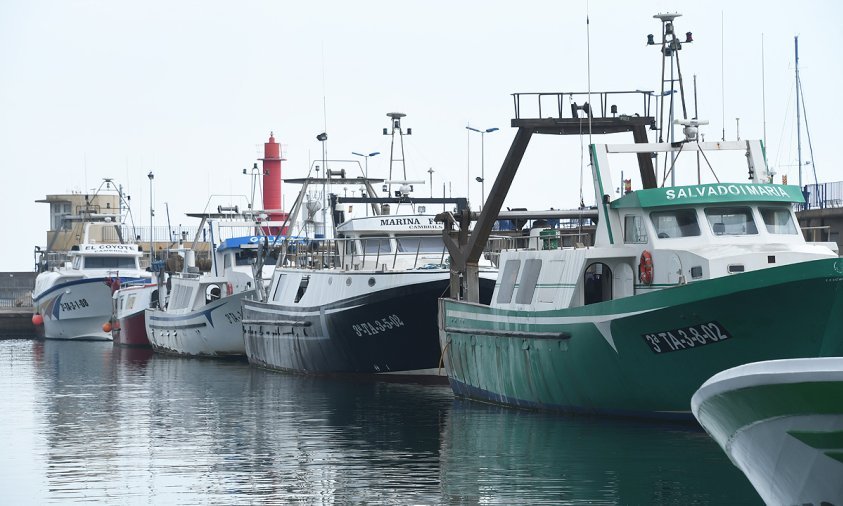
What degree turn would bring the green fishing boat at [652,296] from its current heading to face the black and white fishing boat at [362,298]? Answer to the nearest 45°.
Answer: approximately 180°

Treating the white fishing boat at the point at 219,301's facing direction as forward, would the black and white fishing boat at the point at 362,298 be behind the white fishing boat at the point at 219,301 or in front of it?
in front

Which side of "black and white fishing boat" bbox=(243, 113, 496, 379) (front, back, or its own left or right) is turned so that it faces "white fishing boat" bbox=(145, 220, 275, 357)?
back

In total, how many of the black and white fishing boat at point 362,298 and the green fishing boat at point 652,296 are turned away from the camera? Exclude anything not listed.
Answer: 0

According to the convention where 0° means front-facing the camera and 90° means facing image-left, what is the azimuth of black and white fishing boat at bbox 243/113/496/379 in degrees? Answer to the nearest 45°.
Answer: approximately 315°

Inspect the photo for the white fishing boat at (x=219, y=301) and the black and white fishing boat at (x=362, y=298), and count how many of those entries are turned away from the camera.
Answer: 0

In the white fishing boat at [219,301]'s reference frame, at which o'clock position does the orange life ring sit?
The orange life ring is roughly at 1 o'clock from the white fishing boat.

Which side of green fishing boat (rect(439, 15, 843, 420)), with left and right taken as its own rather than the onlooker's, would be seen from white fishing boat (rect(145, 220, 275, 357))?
back

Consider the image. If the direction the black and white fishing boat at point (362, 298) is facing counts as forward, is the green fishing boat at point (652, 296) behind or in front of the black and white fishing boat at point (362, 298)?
in front

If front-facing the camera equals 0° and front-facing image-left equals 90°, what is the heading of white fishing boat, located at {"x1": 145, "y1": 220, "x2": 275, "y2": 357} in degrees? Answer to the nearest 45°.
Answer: approximately 315°
